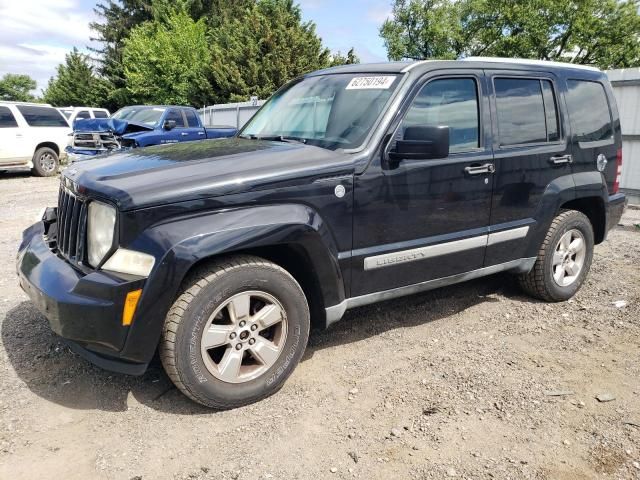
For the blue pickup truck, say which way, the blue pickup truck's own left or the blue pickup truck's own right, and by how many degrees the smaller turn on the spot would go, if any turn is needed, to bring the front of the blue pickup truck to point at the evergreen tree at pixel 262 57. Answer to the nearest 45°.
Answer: approximately 135° to the blue pickup truck's own right

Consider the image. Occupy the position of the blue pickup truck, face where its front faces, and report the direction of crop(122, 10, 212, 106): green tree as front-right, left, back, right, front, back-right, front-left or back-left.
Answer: back-right

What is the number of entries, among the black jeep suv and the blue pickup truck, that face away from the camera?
0

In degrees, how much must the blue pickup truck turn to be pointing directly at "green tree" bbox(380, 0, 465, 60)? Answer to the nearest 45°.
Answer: approximately 180°

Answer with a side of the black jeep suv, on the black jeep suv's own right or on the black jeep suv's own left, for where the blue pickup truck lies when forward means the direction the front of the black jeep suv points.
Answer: on the black jeep suv's own right

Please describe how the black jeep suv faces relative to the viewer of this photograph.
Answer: facing the viewer and to the left of the viewer

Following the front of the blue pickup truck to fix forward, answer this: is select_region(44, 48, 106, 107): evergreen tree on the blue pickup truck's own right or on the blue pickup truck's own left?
on the blue pickup truck's own right

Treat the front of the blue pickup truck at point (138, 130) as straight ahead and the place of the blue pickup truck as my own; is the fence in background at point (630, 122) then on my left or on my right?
on my left

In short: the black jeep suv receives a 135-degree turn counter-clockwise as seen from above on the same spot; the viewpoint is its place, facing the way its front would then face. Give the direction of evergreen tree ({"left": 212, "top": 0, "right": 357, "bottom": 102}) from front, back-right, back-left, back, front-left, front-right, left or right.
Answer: left

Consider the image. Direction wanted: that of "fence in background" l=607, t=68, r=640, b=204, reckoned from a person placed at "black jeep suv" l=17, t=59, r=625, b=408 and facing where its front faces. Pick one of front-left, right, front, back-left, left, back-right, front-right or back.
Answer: back

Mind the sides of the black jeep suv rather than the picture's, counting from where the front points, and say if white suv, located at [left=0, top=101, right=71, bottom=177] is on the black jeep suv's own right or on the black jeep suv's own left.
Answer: on the black jeep suv's own right

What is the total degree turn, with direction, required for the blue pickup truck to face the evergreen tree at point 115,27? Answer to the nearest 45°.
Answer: approximately 135° to its right
